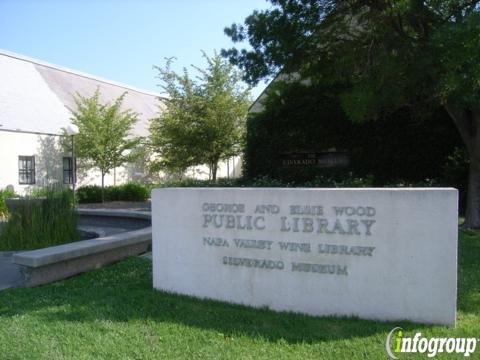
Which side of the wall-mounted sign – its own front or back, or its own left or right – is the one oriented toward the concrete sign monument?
front

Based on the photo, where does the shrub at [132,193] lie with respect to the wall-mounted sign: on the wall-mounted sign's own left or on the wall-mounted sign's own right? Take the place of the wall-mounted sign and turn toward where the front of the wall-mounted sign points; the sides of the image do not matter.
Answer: on the wall-mounted sign's own right

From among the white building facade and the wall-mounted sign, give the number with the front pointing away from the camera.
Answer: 0

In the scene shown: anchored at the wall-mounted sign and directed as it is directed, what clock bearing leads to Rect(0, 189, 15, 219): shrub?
The shrub is roughly at 3 o'clock from the wall-mounted sign.

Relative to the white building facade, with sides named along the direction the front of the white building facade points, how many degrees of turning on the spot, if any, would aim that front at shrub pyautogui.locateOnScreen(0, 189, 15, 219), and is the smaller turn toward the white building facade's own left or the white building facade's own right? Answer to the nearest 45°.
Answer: approximately 45° to the white building facade's own right

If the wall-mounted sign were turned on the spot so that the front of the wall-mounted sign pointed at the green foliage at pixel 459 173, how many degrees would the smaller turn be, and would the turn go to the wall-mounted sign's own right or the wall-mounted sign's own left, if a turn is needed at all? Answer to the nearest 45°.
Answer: approximately 45° to the wall-mounted sign's own left

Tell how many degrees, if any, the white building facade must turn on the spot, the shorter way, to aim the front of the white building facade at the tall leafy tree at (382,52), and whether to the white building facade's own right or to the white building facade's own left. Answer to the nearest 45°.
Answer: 0° — it already faces it

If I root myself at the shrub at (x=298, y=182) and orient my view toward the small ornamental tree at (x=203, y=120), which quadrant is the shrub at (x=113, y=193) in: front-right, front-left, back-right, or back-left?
front-left

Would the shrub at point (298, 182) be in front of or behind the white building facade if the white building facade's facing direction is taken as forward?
in front

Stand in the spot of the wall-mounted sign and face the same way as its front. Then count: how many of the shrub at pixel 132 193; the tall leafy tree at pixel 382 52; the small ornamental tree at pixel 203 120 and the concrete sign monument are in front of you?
2

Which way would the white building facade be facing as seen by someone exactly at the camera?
facing the viewer and to the right of the viewer

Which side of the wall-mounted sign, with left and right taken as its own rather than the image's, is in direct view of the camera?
front
